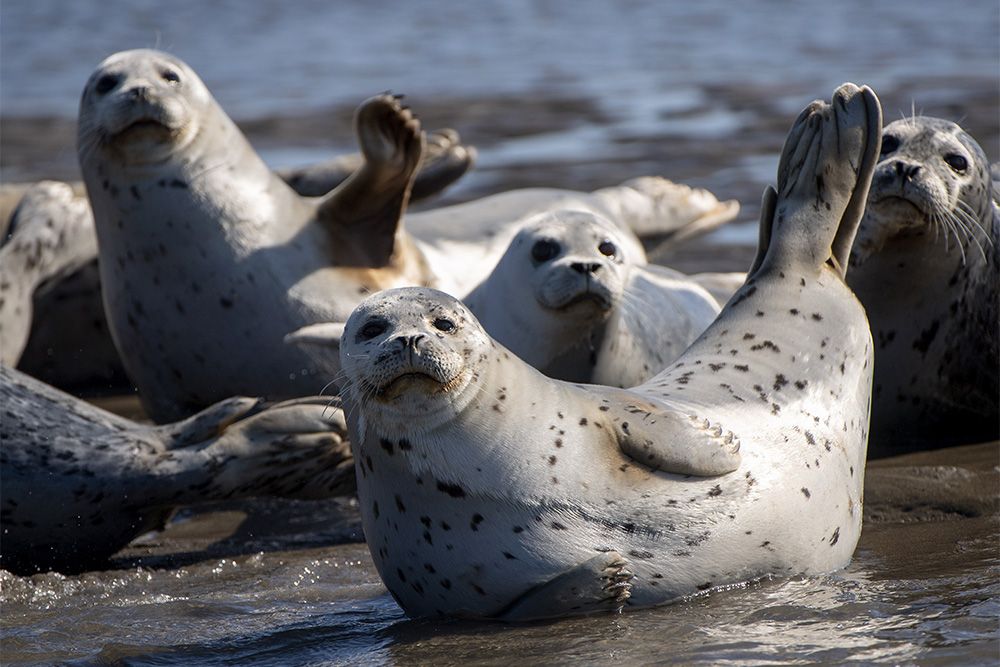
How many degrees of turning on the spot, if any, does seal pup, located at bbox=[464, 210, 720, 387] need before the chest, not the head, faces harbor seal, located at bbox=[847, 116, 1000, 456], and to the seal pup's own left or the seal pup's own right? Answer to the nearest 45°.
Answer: approximately 90° to the seal pup's own left

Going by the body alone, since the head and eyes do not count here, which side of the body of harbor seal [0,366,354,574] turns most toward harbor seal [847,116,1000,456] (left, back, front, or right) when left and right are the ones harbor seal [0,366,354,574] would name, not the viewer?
back

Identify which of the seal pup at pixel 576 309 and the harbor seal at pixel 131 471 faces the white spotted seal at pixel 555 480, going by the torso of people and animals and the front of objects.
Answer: the seal pup

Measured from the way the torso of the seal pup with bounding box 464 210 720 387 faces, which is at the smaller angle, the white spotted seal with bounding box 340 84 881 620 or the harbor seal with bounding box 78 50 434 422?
the white spotted seal

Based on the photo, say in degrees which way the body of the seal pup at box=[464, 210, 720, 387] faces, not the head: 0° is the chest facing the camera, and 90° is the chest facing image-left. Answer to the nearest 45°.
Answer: approximately 0°

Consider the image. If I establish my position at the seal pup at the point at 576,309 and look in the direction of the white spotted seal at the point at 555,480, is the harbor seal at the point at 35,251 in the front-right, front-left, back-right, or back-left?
back-right

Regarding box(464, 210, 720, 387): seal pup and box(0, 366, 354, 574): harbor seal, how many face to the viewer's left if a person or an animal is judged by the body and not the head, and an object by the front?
1

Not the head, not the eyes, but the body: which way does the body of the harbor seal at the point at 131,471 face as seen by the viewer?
to the viewer's left

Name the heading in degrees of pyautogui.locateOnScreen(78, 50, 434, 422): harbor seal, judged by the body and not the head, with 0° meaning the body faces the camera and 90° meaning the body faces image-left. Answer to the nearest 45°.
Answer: approximately 45°

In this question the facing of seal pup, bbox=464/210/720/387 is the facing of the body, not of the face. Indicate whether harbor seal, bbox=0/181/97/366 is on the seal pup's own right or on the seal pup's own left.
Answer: on the seal pup's own right

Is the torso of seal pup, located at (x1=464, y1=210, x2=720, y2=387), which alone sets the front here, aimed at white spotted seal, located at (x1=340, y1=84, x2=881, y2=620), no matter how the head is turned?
yes

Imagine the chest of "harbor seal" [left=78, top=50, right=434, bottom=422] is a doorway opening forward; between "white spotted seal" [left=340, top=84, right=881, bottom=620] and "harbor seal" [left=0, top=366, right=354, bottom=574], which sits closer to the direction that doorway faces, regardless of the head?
the harbor seal
